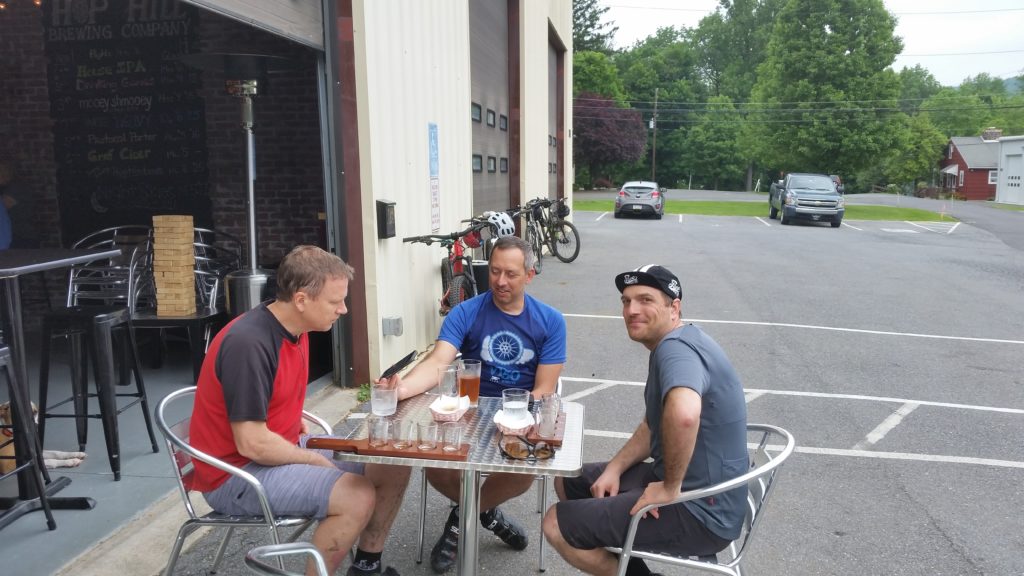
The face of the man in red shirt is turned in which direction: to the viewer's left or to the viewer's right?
to the viewer's right

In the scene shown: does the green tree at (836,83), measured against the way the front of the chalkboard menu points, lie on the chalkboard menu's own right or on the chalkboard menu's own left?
on the chalkboard menu's own left

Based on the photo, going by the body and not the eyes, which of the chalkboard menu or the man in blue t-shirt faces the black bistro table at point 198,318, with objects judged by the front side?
the chalkboard menu

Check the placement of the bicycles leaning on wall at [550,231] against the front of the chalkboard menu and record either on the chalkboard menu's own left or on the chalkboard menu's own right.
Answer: on the chalkboard menu's own left

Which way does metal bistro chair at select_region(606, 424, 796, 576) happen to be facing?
to the viewer's left

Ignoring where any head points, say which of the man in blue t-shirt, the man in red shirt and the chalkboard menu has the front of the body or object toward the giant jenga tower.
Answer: the chalkboard menu

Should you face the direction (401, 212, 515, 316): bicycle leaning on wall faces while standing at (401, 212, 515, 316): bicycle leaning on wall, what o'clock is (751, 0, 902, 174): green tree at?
The green tree is roughly at 7 o'clock from the bicycle leaning on wall.

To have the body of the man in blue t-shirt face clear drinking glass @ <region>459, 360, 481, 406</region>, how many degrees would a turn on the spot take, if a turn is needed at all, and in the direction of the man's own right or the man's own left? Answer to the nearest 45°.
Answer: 0° — they already face it

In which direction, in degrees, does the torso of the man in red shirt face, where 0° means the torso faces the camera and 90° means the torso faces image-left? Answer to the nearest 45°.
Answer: approximately 270°

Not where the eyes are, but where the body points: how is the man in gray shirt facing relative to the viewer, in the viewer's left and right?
facing to the left of the viewer
